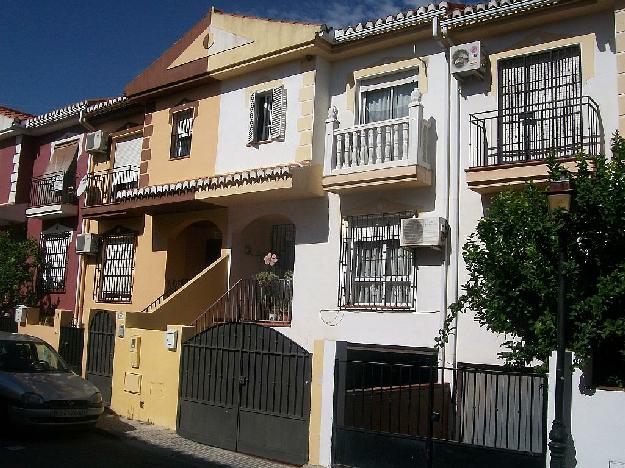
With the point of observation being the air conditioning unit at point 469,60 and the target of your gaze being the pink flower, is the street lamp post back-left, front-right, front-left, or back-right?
back-left

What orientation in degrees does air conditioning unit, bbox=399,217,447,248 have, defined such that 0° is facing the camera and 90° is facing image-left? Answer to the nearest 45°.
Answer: approximately 45°

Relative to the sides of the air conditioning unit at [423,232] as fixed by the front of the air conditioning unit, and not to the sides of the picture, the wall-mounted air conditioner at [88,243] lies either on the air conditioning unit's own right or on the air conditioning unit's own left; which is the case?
on the air conditioning unit's own right

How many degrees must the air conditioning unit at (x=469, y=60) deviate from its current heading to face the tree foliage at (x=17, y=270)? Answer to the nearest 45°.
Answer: approximately 90° to its right

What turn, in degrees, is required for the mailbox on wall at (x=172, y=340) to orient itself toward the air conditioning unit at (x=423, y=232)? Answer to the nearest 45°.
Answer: approximately 135° to its left

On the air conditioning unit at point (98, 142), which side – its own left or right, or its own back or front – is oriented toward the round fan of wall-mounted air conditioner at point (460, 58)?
left
